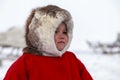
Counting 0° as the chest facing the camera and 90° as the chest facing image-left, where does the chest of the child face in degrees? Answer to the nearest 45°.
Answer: approximately 315°
